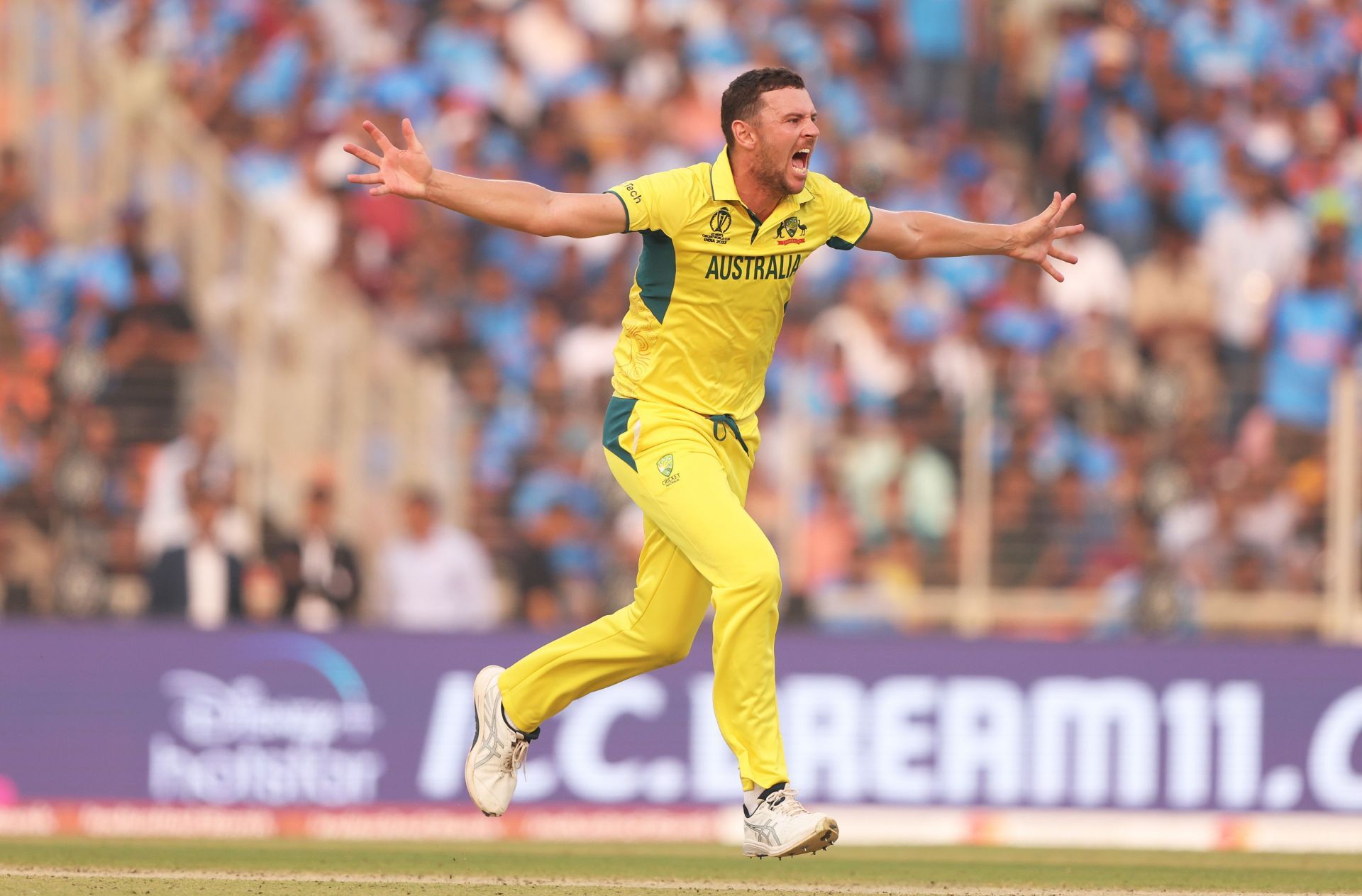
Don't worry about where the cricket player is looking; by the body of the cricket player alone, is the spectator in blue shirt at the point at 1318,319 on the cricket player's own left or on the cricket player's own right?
on the cricket player's own left

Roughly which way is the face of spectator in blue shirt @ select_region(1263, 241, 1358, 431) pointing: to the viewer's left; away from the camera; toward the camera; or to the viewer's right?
toward the camera

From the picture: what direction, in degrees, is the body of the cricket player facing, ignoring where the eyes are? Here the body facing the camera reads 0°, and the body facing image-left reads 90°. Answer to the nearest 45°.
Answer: approximately 315°

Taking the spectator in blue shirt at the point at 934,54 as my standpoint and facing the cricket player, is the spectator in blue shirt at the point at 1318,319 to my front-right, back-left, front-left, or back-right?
front-left

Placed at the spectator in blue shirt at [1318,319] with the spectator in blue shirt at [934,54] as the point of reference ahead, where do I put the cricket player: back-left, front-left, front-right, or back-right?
back-left

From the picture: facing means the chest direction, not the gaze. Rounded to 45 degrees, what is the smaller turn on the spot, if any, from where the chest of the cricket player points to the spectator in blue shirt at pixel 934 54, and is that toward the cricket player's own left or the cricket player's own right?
approximately 135° to the cricket player's own left

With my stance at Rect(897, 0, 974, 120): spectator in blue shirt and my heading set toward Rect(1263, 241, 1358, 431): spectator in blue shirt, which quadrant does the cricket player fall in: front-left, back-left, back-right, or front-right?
front-right

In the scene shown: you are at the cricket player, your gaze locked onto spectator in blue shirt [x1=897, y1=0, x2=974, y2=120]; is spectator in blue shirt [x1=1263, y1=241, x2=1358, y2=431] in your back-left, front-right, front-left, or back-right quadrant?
front-right
